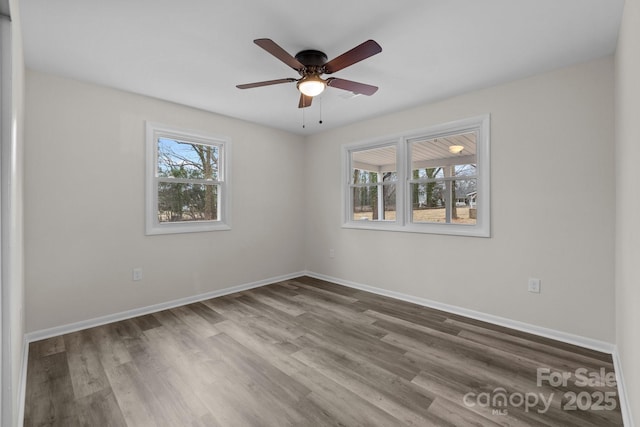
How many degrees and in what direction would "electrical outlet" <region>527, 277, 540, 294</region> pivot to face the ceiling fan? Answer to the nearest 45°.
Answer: approximately 45° to its right

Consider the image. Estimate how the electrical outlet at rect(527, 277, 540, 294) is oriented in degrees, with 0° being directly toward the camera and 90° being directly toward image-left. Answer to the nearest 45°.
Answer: approximately 0°

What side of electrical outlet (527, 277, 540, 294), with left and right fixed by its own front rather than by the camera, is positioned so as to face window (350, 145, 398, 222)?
right

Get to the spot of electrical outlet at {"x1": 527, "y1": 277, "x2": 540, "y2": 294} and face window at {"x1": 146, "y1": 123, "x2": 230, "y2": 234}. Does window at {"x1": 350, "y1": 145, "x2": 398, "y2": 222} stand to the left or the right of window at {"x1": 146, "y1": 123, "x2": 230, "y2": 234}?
right

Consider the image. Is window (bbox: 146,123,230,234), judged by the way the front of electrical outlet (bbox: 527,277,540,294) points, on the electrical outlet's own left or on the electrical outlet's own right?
on the electrical outlet's own right
